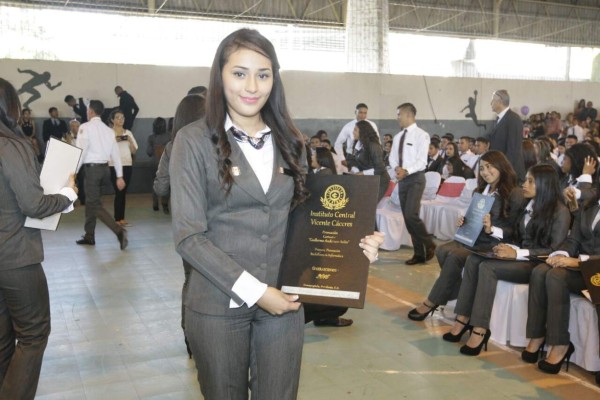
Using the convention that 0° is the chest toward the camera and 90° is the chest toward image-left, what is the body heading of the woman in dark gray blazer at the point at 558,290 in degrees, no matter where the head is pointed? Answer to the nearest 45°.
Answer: approximately 45°

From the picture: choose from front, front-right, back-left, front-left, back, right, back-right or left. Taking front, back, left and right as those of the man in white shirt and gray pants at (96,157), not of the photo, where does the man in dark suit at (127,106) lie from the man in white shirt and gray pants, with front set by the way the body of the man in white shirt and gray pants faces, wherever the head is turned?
front-right

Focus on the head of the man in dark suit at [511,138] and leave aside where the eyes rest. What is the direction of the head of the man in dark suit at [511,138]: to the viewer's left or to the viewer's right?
to the viewer's left

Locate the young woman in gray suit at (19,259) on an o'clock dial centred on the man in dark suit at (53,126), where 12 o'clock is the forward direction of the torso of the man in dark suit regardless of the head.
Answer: The young woman in gray suit is roughly at 12 o'clock from the man in dark suit.

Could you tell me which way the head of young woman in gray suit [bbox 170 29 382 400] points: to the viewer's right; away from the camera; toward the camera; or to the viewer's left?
toward the camera

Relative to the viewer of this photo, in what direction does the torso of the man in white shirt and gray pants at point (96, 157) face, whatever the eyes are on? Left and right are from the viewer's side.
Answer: facing away from the viewer and to the left of the viewer

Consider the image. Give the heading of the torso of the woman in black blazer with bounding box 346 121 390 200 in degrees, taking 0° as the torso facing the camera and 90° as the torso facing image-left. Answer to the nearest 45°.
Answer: approximately 90°

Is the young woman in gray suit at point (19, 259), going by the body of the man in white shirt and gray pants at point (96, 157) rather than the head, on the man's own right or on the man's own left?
on the man's own left

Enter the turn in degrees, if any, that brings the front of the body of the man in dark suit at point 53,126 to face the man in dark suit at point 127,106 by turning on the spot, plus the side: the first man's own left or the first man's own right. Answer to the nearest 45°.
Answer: approximately 90° to the first man's own left

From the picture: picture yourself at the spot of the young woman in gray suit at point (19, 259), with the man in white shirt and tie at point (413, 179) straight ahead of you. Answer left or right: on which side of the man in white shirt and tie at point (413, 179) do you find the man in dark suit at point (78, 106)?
left

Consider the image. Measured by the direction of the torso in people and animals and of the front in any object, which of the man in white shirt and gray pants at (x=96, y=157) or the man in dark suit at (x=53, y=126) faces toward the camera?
the man in dark suit

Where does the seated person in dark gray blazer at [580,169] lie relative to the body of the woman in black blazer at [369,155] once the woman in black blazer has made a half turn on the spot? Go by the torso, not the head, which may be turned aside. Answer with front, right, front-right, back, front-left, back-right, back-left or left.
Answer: front-right

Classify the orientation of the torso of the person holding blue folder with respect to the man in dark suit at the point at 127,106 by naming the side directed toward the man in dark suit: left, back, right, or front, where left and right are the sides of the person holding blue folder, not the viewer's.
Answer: right

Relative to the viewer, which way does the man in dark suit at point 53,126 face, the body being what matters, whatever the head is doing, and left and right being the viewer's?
facing the viewer

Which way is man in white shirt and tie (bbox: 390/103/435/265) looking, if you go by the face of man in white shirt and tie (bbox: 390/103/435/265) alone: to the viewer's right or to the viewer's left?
to the viewer's left

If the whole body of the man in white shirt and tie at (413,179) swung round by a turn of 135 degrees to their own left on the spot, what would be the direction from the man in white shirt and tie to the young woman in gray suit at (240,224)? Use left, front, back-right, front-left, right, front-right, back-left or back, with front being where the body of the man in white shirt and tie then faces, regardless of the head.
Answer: right

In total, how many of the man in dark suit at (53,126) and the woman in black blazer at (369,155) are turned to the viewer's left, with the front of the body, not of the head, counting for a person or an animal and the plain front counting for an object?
1
